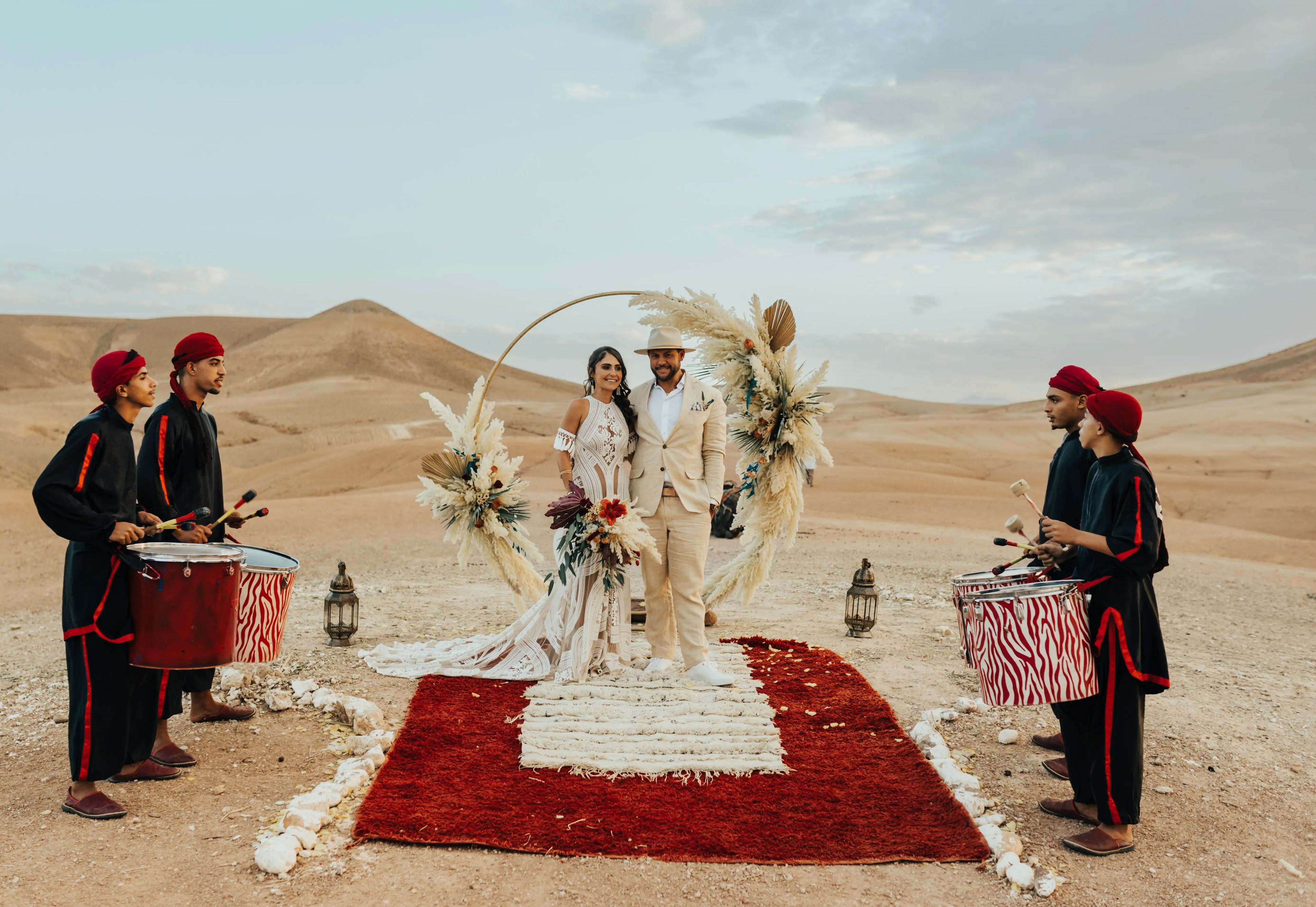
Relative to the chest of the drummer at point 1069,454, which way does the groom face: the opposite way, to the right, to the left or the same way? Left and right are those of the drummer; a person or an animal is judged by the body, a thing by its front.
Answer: to the left

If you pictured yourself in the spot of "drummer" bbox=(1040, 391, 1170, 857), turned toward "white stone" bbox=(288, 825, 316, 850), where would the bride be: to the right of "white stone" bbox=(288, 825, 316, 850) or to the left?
right

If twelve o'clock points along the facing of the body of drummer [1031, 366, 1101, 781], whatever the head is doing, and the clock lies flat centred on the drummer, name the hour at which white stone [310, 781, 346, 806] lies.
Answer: The white stone is roughly at 11 o'clock from the drummer.

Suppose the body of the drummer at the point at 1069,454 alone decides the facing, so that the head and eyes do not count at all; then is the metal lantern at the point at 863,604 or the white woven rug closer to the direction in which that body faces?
the white woven rug

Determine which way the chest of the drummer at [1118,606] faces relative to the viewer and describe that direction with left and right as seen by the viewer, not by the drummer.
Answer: facing to the left of the viewer

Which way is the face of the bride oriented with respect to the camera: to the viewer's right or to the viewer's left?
to the viewer's right

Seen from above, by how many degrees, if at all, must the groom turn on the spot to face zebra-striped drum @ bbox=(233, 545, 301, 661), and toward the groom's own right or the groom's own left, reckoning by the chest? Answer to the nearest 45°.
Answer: approximately 45° to the groom's own right

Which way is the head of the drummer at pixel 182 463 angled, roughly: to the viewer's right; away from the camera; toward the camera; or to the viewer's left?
to the viewer's right

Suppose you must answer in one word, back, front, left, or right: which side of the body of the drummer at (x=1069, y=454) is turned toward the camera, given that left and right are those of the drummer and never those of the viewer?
left

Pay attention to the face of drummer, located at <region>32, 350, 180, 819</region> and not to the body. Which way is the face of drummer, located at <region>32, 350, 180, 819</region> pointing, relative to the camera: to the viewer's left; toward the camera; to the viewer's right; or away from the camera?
to the viewer's right

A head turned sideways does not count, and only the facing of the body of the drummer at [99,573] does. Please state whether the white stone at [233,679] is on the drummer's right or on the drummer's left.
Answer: on the drummer's left

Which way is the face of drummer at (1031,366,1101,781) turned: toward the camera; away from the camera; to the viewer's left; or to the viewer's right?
to the viewer's left

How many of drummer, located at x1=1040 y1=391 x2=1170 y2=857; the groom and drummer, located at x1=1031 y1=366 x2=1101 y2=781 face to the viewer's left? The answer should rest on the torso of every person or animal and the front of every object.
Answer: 2

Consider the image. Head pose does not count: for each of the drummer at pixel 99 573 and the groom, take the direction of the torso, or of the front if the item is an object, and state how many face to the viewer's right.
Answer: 1

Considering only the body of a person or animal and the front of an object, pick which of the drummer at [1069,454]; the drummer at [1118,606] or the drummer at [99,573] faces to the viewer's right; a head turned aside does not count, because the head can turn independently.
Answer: the drummer at [99,573]

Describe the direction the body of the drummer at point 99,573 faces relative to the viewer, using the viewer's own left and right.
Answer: facing to the right of the viewer
